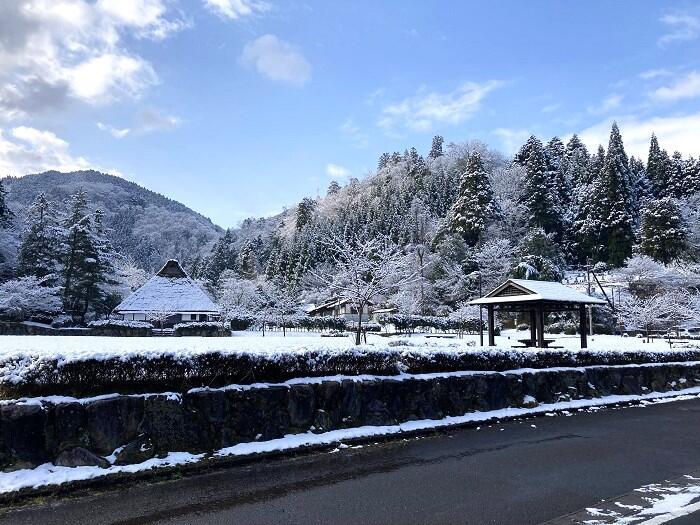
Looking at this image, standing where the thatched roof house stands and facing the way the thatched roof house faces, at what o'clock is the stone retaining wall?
The stone retaining wall is roughly at 12 o'clock from the thatched roof house.

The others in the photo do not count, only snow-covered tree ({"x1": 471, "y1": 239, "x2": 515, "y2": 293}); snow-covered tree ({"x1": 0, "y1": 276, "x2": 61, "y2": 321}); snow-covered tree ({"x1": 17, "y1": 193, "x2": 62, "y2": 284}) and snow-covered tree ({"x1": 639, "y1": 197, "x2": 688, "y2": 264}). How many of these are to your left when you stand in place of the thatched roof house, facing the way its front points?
2

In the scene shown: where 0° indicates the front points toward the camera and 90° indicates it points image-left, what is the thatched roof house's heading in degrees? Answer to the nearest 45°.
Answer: approximately 0°

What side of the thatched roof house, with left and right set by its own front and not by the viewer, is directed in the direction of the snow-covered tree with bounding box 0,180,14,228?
right

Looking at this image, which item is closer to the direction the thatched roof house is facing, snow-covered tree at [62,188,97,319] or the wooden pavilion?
the wooden pavilion

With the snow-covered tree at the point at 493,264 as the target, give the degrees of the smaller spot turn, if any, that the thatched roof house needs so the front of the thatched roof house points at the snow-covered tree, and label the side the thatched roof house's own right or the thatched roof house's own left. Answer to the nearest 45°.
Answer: approximately 90° to the thatched roof house's own left

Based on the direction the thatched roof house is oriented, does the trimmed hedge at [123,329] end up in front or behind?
in front

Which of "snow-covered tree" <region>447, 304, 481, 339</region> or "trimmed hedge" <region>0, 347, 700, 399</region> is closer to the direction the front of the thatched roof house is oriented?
the trimmed hedge

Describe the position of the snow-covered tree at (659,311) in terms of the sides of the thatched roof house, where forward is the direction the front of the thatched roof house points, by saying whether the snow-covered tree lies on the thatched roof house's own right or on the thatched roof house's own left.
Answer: on the thatched roof house's own left
